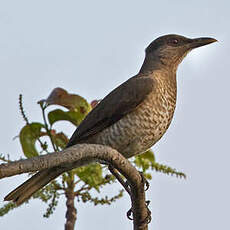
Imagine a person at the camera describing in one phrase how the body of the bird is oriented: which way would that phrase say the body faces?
to the viewer's right
